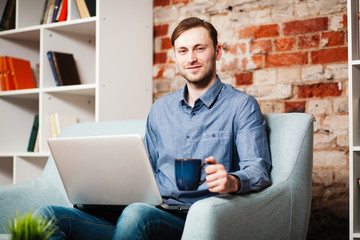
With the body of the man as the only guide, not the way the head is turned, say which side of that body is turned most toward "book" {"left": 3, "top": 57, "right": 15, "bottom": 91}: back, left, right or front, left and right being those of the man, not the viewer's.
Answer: right

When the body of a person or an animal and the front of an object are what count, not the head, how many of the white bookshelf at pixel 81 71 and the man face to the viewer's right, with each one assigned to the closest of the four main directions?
0

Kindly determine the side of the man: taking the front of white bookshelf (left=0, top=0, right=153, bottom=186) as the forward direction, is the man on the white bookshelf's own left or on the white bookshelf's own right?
on the white bookshelf's own left

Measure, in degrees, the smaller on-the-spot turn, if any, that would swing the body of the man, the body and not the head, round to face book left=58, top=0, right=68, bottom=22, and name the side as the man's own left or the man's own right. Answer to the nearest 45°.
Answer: approximately 90° to the man's own right

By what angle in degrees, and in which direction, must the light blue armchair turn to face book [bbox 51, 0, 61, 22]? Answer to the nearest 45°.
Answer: approximately 90° to its right

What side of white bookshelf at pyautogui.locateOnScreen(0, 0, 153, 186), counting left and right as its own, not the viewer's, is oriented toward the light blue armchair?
left

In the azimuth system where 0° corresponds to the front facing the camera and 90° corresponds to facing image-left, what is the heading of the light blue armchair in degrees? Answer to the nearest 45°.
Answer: approximately 45°

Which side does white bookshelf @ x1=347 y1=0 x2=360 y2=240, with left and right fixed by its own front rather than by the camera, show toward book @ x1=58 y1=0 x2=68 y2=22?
right

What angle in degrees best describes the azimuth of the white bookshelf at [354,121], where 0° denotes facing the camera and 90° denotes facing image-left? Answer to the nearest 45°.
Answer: approximately 0°
